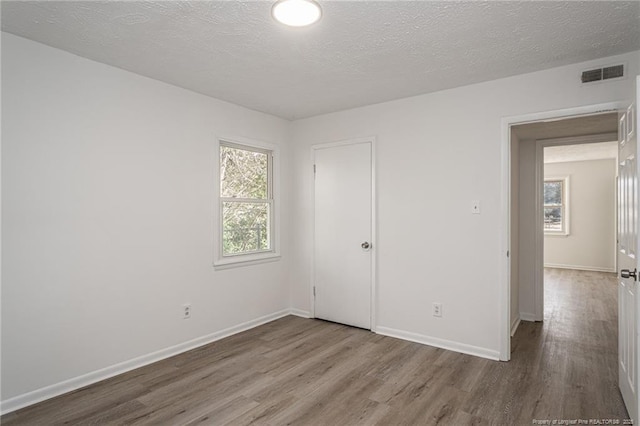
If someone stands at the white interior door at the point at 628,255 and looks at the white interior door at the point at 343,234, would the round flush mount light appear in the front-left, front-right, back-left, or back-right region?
front-left

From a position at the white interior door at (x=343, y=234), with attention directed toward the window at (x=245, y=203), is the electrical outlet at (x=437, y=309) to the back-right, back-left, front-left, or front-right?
back-left

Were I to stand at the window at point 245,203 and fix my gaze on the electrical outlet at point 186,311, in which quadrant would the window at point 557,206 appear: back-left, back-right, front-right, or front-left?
back-left

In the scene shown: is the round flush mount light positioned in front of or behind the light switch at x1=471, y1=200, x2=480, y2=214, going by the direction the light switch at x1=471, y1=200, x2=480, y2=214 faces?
in front

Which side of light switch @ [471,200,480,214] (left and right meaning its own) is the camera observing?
front

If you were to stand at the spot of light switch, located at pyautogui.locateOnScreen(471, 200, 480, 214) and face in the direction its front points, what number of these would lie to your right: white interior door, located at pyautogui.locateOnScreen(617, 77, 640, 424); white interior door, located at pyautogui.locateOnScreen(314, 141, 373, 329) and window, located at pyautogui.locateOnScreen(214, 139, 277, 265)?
2

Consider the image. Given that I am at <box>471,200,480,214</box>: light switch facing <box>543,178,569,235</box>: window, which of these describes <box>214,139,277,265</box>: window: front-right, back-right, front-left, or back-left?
back-left

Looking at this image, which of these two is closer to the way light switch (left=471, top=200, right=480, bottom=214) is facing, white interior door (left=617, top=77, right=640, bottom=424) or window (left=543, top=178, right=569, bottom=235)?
the white interior door

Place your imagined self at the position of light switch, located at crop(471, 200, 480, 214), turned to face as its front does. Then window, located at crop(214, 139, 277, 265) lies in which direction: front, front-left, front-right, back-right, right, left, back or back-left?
right

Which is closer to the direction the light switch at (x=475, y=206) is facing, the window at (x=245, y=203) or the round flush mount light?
the round flush mount light

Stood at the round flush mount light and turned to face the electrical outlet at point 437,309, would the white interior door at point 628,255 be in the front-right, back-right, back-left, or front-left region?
front-right

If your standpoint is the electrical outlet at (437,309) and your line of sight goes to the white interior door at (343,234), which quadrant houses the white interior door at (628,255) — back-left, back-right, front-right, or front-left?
back-left

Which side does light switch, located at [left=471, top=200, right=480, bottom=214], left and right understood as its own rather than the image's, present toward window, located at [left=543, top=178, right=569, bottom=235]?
back
